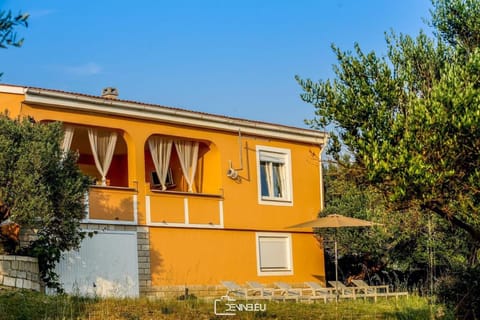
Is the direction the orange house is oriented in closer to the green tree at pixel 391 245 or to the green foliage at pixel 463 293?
the green foliage

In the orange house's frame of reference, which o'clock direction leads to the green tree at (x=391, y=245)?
The green tree is roughly at 10 o'clock from the orange house.

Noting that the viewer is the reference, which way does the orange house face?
facing the viewer and to the right of the viewer

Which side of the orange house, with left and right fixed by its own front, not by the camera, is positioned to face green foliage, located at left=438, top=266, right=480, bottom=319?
front

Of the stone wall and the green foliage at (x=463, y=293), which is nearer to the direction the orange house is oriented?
the green foliage

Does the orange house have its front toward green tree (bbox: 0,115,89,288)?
no

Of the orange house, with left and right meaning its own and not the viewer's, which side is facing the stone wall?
right

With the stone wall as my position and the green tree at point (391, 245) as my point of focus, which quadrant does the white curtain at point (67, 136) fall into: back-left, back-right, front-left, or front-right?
front-left
